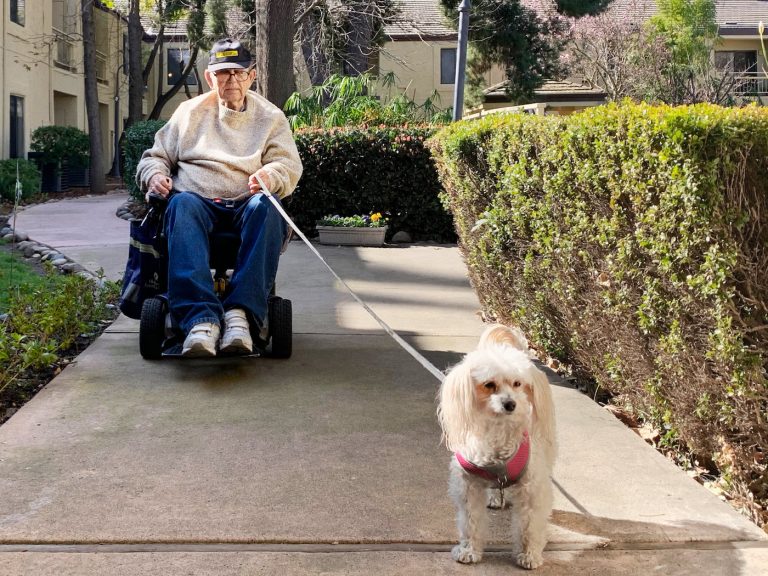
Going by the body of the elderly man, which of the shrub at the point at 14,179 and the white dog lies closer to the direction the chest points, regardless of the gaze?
the white dog

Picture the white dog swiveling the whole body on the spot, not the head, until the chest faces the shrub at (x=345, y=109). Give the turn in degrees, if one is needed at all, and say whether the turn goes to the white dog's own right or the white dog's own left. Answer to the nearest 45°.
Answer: approximately 180°

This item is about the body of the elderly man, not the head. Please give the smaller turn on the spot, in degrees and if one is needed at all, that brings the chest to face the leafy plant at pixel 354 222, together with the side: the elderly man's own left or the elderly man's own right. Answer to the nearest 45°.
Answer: approximately 180°

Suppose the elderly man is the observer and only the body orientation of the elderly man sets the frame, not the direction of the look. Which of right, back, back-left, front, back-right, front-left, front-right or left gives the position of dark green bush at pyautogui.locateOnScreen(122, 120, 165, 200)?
back

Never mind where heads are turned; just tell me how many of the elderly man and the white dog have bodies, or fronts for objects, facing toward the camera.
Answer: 2

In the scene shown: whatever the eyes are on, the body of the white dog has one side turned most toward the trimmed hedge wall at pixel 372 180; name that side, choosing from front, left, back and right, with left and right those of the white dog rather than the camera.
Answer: back

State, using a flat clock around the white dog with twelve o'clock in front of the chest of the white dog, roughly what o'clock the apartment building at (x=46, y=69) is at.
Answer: The apartment building is roughly at 5 o'clock from the white dog.

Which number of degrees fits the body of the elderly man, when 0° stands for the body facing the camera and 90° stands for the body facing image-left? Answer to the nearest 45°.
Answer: approximately 0°

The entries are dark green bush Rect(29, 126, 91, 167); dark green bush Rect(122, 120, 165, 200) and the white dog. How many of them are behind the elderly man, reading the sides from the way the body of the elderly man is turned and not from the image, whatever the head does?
2
